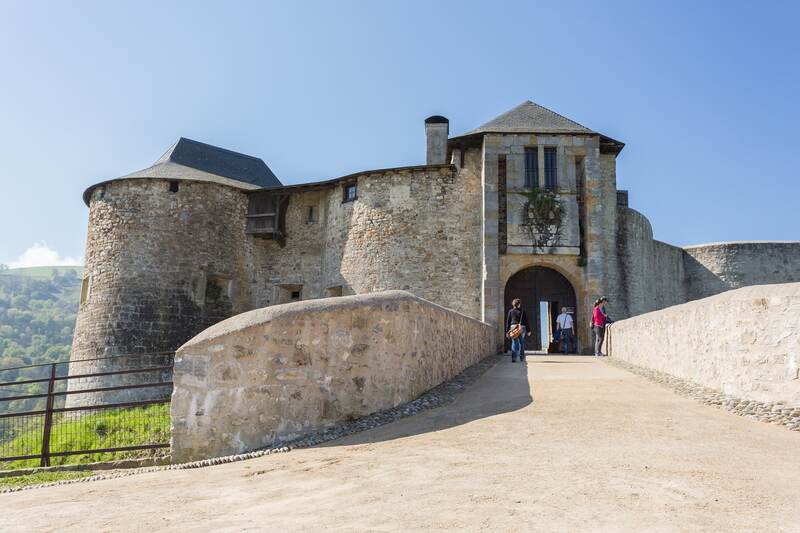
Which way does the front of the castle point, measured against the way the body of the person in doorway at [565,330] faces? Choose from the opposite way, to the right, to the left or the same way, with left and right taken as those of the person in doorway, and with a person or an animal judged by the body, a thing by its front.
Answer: the opposite way

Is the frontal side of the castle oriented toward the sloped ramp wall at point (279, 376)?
yes

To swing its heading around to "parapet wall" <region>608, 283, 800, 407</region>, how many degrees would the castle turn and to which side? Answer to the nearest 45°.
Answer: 0° — it already faces it

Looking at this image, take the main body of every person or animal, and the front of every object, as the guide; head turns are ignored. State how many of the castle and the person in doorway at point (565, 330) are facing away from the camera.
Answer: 1

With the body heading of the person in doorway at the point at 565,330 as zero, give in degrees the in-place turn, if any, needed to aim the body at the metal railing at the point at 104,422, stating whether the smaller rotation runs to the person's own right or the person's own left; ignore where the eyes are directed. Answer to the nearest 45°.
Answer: approximately 135° to the person's own left

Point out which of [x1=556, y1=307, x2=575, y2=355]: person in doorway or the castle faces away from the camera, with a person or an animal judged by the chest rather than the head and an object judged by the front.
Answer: the person in doorway

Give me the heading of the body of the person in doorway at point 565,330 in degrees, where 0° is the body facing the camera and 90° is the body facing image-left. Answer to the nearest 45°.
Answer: approximately 180°

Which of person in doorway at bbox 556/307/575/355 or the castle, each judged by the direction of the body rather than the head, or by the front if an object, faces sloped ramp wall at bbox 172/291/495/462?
the castle

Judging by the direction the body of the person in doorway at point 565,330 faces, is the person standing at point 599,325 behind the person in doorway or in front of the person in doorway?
behind
